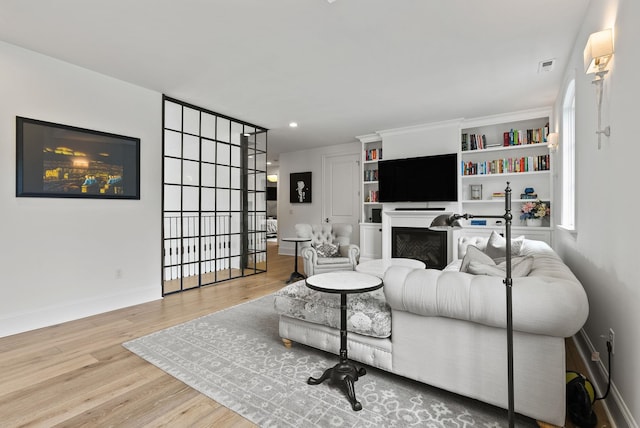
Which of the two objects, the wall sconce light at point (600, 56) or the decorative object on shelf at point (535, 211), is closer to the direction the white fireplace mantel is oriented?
the wall sconce light

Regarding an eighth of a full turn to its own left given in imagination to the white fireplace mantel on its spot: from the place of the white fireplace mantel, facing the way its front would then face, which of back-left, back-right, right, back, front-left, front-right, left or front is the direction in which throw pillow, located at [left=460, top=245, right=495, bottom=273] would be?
front-right

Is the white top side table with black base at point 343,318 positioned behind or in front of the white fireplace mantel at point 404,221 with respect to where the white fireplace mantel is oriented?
in front

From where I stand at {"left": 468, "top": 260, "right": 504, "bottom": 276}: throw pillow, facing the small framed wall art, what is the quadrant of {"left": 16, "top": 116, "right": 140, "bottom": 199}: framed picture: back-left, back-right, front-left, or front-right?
front-left

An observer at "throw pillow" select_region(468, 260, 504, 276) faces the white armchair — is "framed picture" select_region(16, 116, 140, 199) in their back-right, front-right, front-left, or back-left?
front-left

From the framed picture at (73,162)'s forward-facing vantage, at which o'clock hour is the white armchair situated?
The white armchair is roughly at 11 o'clock from the framed picture.

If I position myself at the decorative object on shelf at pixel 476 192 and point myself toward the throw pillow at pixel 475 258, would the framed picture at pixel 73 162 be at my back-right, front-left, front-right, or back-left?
front-right

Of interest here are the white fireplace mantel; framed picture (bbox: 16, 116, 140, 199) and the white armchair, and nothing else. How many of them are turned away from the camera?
0

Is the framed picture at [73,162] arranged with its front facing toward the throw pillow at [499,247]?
yes

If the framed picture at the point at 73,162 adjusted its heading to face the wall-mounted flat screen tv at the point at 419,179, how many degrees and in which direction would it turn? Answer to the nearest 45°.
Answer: approximately 45° to its left

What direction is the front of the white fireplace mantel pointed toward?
toward the camera

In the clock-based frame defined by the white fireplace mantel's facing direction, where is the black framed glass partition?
The black framed glass partition is roughly at 2 o'clock from the white fireplace mantel.

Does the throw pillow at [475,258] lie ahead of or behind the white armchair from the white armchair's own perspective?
ahead

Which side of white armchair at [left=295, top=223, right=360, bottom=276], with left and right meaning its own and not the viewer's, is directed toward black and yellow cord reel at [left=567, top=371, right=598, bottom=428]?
front

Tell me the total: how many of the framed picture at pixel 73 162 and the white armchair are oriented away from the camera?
0

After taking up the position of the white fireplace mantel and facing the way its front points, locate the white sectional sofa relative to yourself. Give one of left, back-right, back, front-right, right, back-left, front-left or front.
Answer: front

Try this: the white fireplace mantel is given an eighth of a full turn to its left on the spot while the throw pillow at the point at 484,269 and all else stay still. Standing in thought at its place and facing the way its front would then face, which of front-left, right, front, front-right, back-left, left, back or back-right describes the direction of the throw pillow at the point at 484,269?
front-right

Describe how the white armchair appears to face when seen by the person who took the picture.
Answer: facing the viewer and to the right of the viewer

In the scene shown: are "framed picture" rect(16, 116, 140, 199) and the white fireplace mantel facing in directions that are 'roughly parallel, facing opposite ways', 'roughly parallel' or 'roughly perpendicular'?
roughly perpendicular
